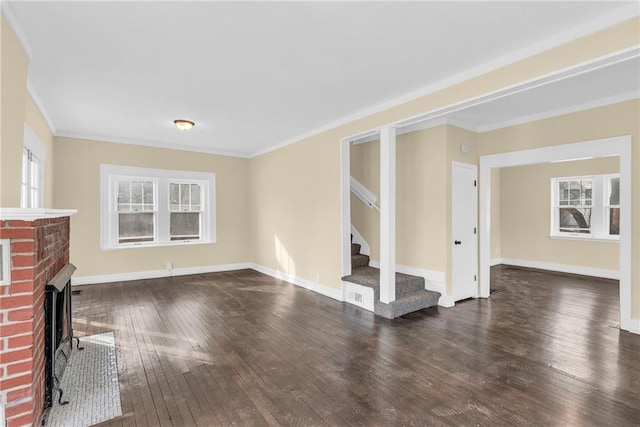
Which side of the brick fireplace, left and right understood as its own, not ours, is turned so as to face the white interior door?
front

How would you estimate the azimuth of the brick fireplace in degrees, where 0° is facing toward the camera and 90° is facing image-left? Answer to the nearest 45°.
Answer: approximately 270°

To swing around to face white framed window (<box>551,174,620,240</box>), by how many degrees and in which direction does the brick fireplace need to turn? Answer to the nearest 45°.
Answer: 0° — it already faces it

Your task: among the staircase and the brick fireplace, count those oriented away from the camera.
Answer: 0

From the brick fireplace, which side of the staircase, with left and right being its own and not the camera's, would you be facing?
right

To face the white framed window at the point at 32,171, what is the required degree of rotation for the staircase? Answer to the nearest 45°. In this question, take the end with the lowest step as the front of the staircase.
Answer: approximately 135° to its right

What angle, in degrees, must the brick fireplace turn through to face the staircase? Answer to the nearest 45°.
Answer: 0° — it already faces it

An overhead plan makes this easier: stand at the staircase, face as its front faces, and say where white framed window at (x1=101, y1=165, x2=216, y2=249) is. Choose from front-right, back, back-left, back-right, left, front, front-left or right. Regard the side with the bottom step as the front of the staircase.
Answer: back-right

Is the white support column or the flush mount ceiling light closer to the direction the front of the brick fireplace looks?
the white support column

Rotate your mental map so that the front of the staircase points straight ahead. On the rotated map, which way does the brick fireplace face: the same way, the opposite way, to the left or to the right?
to the left

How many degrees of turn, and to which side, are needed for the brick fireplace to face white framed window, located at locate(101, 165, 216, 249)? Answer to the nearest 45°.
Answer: approximately 45° to its left

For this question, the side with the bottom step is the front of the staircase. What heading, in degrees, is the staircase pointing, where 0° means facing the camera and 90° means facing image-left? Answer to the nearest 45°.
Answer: approximately 315°

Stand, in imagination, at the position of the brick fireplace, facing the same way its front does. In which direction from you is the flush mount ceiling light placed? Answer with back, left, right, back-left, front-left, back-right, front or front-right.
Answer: front-left

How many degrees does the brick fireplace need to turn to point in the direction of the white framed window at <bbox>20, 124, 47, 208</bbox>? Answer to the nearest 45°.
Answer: approximately 90° to its left

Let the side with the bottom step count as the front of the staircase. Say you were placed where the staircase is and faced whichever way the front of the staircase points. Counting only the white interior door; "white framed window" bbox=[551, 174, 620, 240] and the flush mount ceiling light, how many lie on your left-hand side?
2

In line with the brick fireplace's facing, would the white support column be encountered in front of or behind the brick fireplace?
in front
